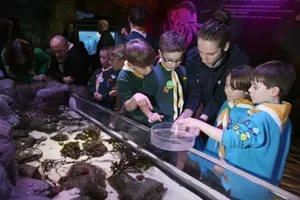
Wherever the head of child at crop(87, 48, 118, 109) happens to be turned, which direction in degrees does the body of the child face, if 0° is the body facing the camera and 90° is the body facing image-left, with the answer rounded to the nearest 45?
approximately 45°

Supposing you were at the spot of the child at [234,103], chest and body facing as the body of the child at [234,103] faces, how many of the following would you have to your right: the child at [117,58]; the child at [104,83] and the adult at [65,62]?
3

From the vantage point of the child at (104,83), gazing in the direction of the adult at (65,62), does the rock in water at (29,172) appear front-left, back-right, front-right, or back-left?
back-left

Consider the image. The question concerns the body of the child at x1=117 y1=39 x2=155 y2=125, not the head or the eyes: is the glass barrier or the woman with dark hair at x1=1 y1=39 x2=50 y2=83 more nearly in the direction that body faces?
the glass barrier

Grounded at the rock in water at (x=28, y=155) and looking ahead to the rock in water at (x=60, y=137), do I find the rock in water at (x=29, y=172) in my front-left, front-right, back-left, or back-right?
back-right

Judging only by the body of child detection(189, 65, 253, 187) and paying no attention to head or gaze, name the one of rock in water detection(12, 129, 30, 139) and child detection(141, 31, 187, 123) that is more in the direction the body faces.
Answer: the rock in water
